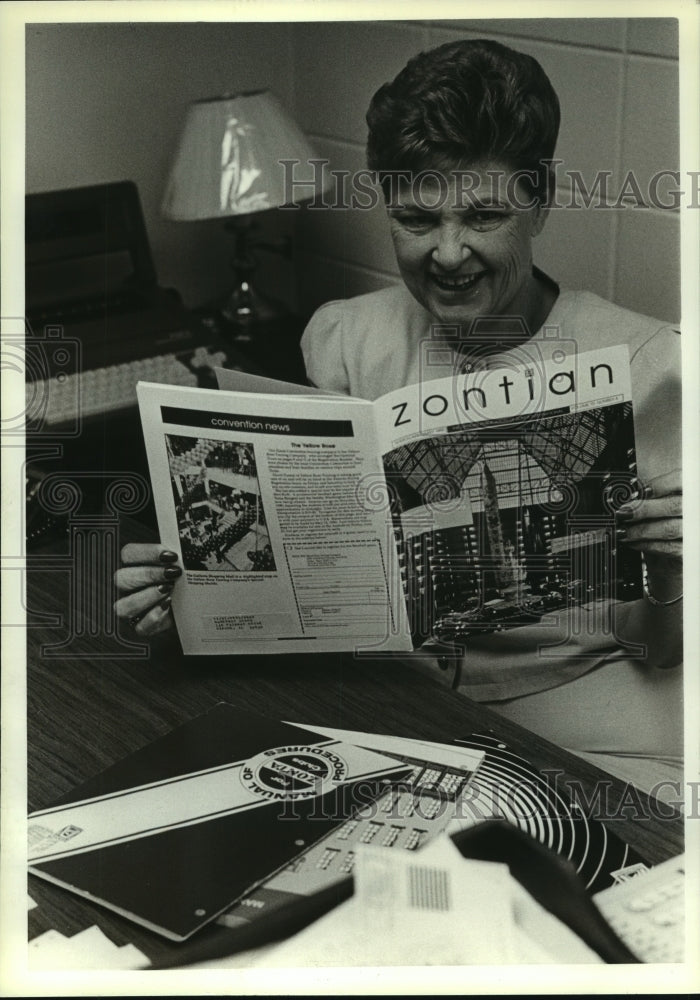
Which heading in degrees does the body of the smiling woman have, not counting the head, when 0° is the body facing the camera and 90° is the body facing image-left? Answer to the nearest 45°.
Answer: approximately 45°
